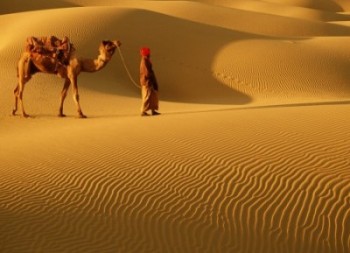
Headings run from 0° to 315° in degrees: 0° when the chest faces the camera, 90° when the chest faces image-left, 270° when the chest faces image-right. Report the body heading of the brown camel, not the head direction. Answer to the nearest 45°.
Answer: approximately 270°
